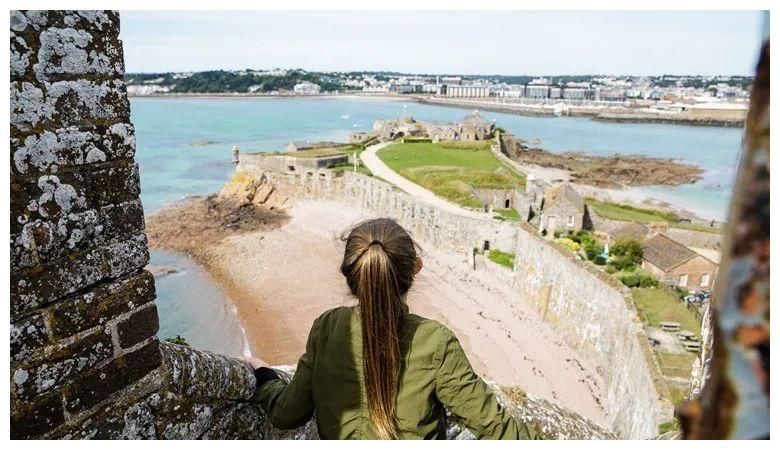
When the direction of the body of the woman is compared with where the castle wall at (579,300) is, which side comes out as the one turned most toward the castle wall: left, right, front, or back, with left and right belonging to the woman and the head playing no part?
front

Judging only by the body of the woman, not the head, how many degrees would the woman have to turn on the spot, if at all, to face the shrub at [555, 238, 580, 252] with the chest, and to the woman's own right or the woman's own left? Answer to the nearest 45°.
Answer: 0° — they already face it

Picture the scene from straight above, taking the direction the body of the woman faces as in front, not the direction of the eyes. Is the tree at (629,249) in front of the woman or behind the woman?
in front

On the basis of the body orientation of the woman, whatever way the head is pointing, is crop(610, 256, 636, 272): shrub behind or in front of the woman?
in front

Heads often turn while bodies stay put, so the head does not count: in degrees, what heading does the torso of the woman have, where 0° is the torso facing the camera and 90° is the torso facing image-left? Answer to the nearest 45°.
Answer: approximately 180°

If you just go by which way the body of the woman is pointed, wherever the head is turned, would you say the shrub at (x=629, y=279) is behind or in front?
in front

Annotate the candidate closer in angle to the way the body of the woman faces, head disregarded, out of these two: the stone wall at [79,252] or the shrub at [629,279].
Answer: the shrub
